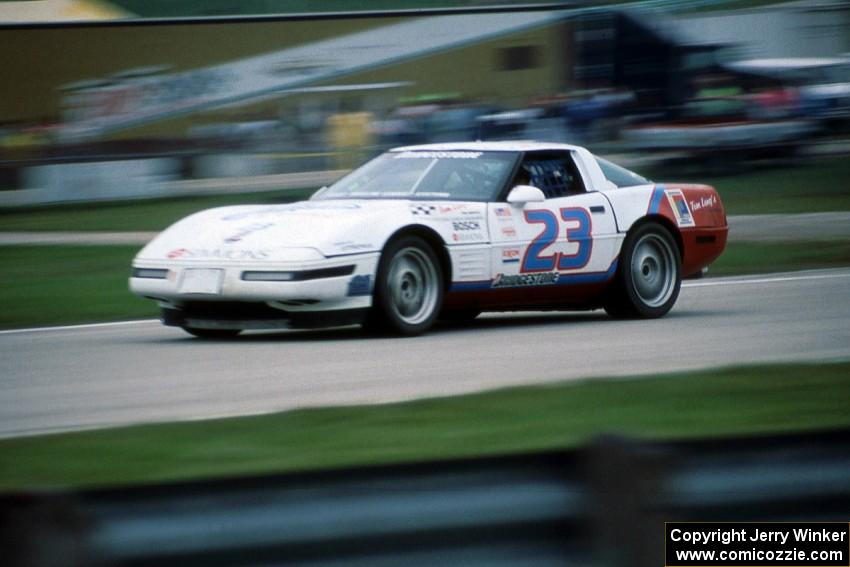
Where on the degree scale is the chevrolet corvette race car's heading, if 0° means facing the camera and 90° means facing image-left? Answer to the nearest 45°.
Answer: approximately 45°

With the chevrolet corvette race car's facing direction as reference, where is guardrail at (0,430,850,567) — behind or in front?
in front
